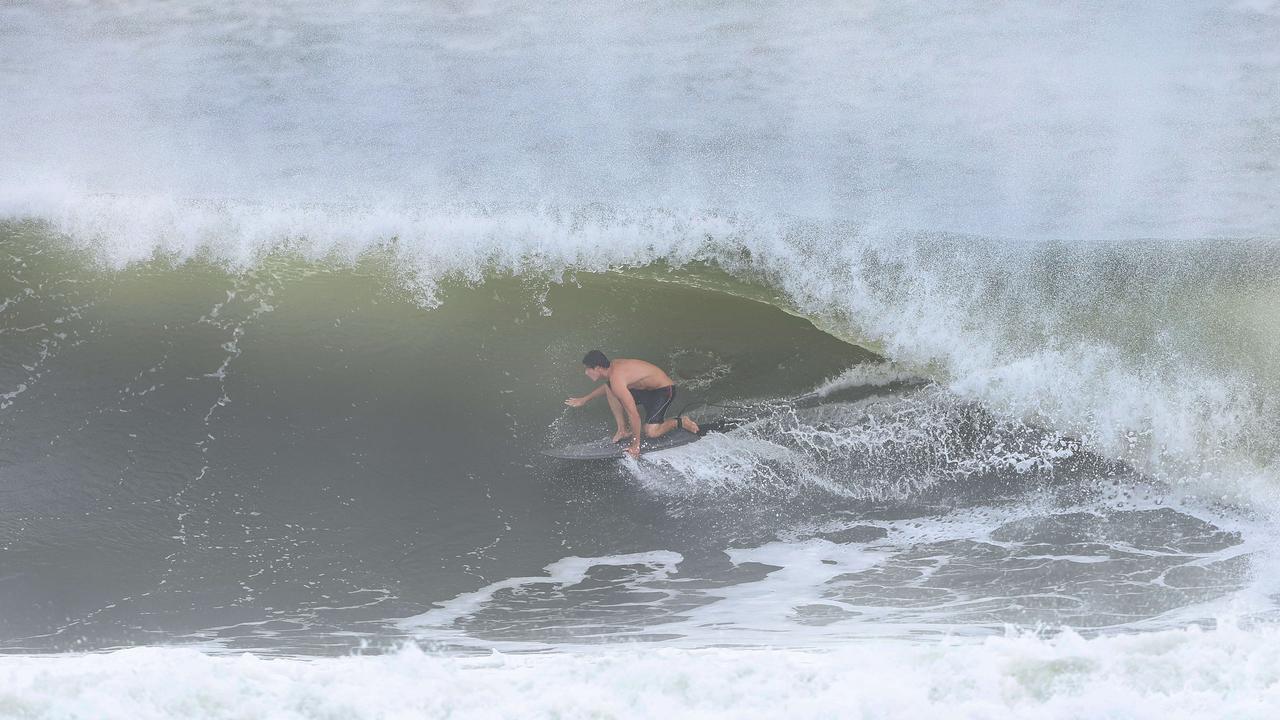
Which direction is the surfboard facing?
to the viewer's left

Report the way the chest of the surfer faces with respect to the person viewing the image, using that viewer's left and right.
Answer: facing to the left of the viewer
